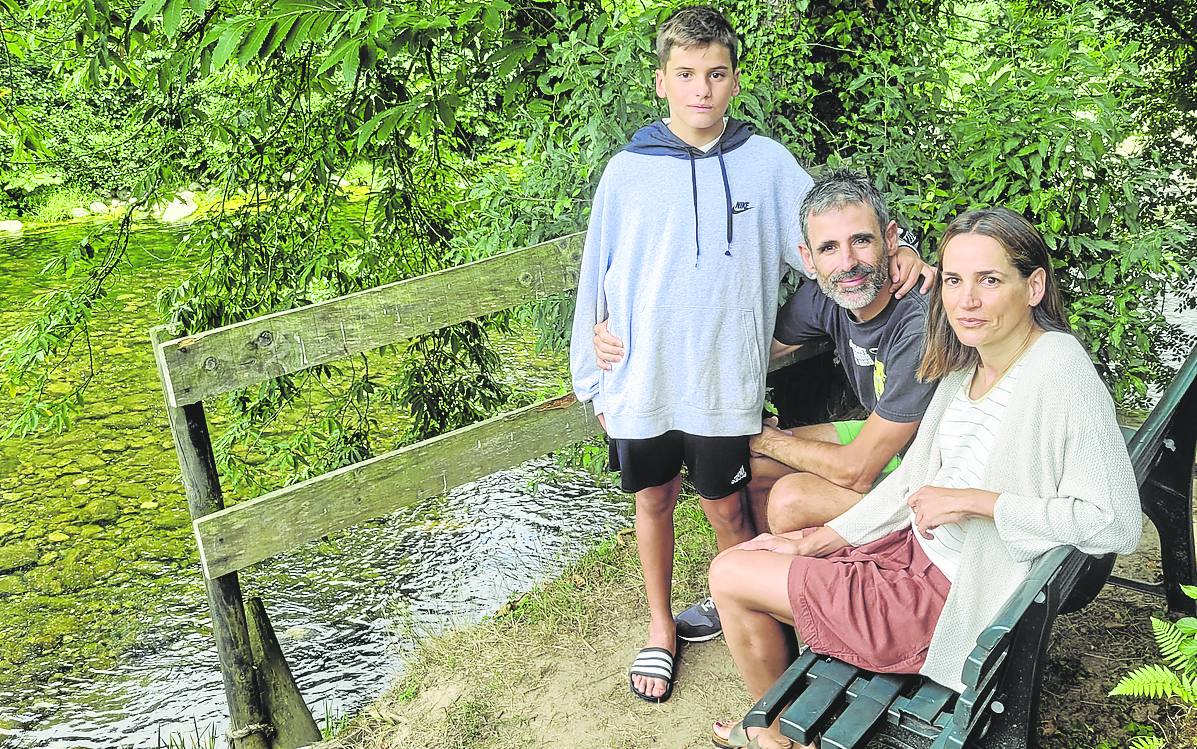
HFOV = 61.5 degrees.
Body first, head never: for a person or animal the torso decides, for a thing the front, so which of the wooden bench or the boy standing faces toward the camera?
the boy standing

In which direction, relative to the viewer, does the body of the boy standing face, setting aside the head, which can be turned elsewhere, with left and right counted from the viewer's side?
facing the viewer

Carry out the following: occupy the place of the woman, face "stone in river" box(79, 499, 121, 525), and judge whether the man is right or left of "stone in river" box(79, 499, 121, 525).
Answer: right

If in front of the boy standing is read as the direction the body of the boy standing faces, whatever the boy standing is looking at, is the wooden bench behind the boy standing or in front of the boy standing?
in front

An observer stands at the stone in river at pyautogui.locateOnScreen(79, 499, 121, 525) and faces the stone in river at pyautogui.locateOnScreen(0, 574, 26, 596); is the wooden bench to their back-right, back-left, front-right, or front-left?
front-left

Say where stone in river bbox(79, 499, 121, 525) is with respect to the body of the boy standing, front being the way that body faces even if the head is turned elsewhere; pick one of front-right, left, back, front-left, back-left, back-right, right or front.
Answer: back-right

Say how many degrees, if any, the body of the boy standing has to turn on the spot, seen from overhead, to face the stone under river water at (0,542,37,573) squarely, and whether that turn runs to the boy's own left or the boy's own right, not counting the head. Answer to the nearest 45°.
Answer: approximately 135° to the boy's own right

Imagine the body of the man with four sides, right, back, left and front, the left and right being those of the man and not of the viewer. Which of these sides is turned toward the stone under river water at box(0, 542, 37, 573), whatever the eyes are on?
right

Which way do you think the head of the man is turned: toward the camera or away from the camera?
toward the camera

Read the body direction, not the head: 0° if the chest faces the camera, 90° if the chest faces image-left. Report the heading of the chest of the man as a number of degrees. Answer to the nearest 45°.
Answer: approximately 45°

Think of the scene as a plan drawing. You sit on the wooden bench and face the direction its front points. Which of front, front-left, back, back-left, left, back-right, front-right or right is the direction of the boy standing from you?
front

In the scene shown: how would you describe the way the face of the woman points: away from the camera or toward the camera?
toward the camera
